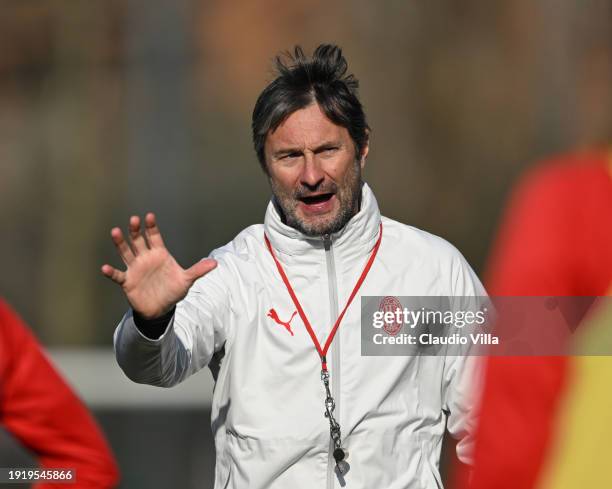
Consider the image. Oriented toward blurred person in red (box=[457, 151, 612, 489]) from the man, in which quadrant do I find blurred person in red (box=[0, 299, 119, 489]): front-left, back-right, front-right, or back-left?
front-right

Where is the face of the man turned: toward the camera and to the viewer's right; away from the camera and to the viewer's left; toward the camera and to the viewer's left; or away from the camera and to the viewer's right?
toward the camera and to the viewer's left

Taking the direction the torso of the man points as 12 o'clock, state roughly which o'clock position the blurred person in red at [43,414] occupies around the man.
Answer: The blurred person in red is roughly at 1 o'clock from the man.

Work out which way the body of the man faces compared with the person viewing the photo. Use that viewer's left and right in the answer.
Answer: facing the viewer

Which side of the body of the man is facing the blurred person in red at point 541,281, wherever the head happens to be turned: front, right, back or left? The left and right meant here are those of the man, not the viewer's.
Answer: front

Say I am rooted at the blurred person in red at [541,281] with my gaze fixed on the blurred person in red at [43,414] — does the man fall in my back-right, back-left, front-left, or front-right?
front-right
